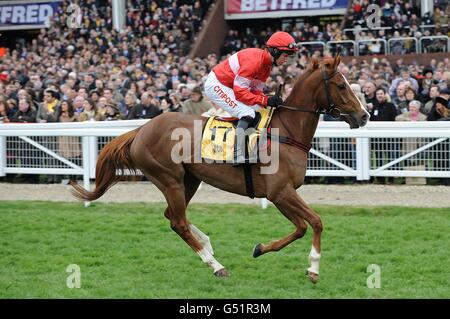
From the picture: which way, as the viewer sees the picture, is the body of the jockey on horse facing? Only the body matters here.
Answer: to the viewer's right

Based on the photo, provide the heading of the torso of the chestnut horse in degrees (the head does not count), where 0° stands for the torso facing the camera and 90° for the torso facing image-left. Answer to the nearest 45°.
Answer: approximately 270°
